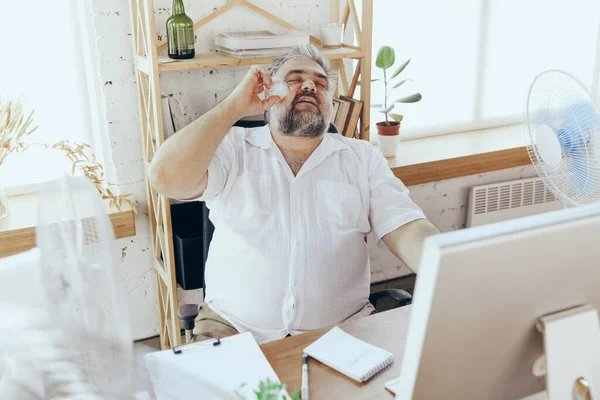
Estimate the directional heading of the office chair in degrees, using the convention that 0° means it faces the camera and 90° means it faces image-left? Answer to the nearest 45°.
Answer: approximately 0°

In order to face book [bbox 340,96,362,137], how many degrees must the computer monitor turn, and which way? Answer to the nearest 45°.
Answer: approximately 45° to its right

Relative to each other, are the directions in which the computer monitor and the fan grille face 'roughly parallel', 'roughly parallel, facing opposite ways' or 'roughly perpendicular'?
roughly perpendicular

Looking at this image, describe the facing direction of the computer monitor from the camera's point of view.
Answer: facing away from the viewer and to the left of the viewer

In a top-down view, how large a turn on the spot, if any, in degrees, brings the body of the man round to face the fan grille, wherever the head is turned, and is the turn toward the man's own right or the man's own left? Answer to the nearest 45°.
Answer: approximately 90° to the man's own left

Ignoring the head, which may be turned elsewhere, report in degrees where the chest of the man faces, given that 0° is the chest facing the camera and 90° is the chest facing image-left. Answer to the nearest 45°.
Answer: approximately 0°

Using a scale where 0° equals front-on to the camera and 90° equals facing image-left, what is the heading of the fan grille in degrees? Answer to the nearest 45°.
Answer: approximately 45°

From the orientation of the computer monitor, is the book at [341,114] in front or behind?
in front

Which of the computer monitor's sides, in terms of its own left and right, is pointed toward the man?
front
